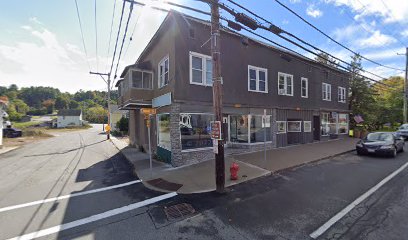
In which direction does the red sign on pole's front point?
toward the camera

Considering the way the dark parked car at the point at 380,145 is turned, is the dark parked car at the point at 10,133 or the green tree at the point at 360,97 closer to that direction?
the dark parked car

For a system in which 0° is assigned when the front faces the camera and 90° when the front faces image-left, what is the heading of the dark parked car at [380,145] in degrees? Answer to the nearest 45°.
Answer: approximately 45°

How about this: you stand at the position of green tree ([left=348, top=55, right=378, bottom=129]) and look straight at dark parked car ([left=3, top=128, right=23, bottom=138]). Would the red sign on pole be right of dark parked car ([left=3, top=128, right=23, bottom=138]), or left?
left

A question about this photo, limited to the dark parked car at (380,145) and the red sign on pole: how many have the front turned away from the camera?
0

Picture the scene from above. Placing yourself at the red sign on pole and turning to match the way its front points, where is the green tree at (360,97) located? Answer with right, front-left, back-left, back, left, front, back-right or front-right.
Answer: back-left

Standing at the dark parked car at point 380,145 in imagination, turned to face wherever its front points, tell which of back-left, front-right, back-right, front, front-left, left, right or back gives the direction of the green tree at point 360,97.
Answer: back-right

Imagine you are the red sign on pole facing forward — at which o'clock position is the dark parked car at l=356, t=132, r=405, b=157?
The dark parked car is roughly at 8 o'clock from the red sign on pole.

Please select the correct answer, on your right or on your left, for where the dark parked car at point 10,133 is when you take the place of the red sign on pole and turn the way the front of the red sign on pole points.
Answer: on your right

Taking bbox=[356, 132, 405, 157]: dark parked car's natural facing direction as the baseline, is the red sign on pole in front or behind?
in front
